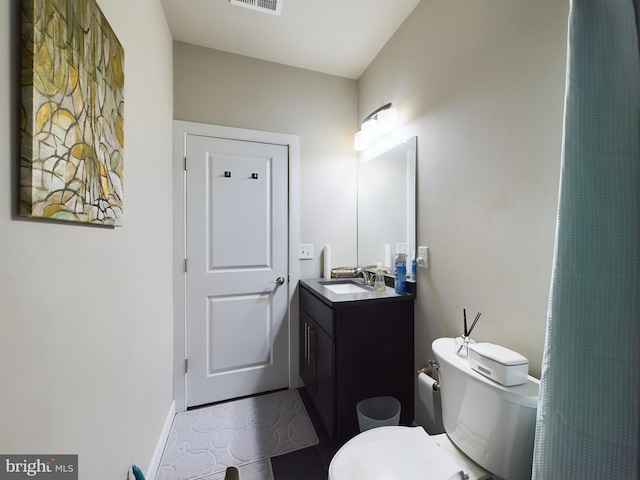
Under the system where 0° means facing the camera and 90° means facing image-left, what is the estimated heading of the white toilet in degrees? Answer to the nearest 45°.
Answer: approximately 45°

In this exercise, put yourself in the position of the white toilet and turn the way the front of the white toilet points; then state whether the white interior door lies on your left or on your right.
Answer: on your right

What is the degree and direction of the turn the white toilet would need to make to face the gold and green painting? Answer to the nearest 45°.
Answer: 0° — it already faces it

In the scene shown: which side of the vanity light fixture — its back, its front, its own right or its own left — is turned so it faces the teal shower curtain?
left

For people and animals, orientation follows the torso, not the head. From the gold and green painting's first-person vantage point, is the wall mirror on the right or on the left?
on its left

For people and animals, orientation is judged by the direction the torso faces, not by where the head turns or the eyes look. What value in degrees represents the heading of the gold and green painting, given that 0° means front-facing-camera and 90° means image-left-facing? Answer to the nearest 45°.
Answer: approximately 315°

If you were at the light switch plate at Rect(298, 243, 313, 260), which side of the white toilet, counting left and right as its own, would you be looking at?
right
